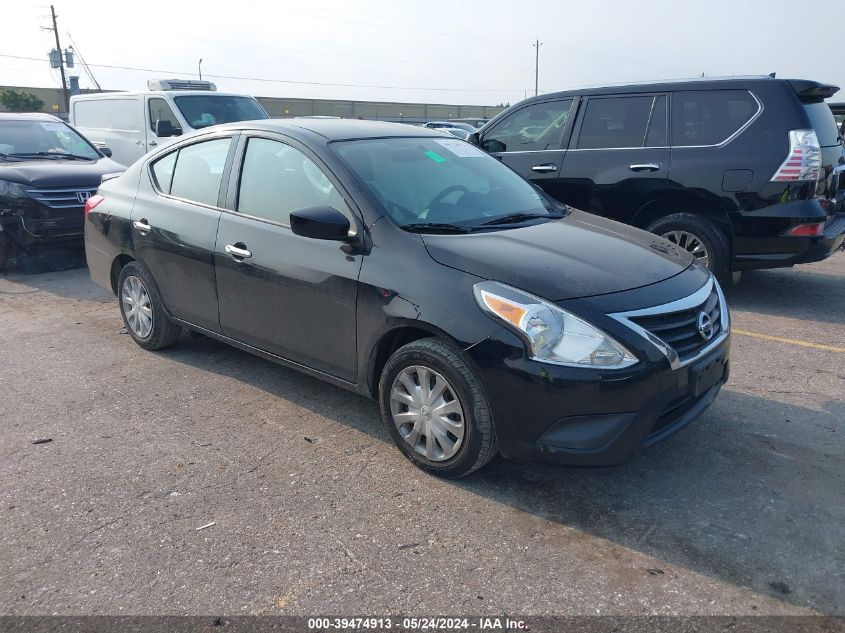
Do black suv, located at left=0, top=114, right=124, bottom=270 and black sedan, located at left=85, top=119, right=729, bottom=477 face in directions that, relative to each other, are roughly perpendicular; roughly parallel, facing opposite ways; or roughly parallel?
roughly parallel

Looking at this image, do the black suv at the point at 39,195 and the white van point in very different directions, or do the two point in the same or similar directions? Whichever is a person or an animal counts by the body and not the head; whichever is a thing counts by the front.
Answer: same or similar directions

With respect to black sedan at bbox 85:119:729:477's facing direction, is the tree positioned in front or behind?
behind

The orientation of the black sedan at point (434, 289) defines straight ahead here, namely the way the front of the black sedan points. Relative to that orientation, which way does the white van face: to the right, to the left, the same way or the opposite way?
the same way

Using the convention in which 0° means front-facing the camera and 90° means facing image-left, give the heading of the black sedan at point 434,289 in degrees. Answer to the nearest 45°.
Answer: approximately 315°

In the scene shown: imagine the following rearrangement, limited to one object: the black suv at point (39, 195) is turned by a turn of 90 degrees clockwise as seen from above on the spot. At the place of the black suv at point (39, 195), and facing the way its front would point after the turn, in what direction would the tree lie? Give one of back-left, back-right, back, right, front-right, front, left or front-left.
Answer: back-right

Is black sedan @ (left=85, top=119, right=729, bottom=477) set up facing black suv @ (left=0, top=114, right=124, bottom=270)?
no

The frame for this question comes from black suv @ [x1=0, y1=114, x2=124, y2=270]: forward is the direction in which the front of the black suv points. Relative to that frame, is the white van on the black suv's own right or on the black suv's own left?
on the black suv's own left

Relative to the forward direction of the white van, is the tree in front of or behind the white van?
behind

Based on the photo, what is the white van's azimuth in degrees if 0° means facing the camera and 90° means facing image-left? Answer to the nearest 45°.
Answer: approximately 315°

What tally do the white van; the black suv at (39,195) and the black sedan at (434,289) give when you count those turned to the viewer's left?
0

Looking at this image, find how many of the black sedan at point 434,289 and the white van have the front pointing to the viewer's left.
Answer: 0

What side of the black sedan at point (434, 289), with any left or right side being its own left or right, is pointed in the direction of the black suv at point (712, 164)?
left
